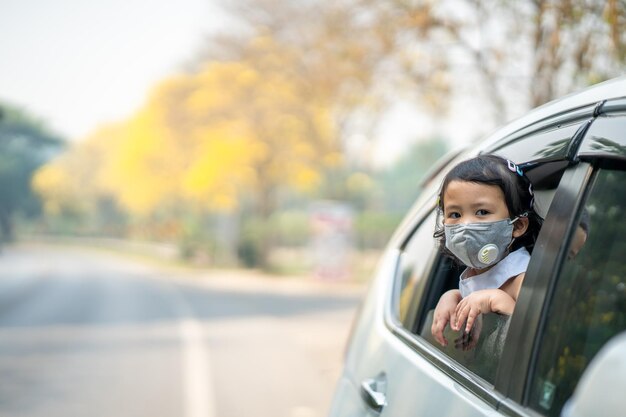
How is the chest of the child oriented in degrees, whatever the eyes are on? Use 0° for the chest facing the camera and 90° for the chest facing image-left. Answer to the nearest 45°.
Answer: approximately 45°
